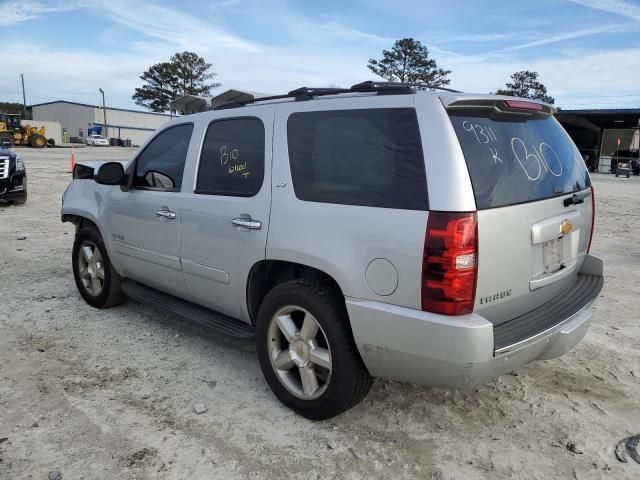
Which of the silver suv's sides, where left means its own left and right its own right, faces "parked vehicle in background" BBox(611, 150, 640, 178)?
right

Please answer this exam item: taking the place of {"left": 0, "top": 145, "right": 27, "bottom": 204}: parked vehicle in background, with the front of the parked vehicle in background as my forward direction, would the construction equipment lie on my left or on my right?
on my left

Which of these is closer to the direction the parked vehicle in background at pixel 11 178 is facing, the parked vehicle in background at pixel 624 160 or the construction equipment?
the parked vehicle in background

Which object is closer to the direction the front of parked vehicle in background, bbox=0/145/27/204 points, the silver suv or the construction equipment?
the silver suv

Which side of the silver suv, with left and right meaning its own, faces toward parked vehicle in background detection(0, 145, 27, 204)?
front

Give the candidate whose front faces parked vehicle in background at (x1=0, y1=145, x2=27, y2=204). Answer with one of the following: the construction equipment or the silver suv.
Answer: the silver suv

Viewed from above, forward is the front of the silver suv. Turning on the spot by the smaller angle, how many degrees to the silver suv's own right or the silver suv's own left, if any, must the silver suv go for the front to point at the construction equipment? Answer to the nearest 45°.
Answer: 0° — it already faces it

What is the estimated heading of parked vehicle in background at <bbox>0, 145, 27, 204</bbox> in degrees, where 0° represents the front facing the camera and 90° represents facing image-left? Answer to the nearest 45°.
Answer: approximately 315°
